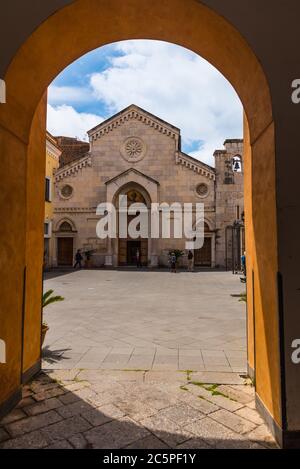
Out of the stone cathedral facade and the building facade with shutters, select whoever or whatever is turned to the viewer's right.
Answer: the building facade with shutters

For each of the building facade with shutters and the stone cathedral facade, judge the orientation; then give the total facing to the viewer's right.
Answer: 1

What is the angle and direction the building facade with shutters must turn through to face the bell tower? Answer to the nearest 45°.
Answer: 0° — it already faces it

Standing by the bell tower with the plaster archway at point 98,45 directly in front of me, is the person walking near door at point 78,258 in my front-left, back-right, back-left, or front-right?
front-right

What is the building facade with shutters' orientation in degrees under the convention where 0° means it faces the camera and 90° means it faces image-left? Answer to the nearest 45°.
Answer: approximately 270°

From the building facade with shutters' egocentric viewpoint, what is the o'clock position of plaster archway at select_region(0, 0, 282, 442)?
The plaster archway is roughly at 3 o'clock from the building facade with shutters.

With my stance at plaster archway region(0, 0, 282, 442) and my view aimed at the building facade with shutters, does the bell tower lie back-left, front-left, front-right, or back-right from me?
front-right

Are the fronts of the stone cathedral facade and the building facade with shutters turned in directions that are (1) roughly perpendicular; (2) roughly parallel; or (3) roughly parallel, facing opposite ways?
roughly perpendicular

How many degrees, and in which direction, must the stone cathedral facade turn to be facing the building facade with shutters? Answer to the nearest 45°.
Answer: approximately 90° to its right

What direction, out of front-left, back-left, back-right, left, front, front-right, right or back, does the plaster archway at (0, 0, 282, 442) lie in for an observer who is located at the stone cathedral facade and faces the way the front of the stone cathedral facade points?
front

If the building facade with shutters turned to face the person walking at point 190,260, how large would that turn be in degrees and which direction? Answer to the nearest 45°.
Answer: approximately 45° to its right

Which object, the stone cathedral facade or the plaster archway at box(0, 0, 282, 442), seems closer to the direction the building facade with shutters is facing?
the stone cathedral facade

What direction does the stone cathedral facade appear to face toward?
toward the camera
